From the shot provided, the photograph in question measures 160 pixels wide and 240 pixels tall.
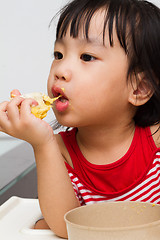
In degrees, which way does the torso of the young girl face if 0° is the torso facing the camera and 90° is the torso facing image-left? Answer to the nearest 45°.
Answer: approximately 45°
